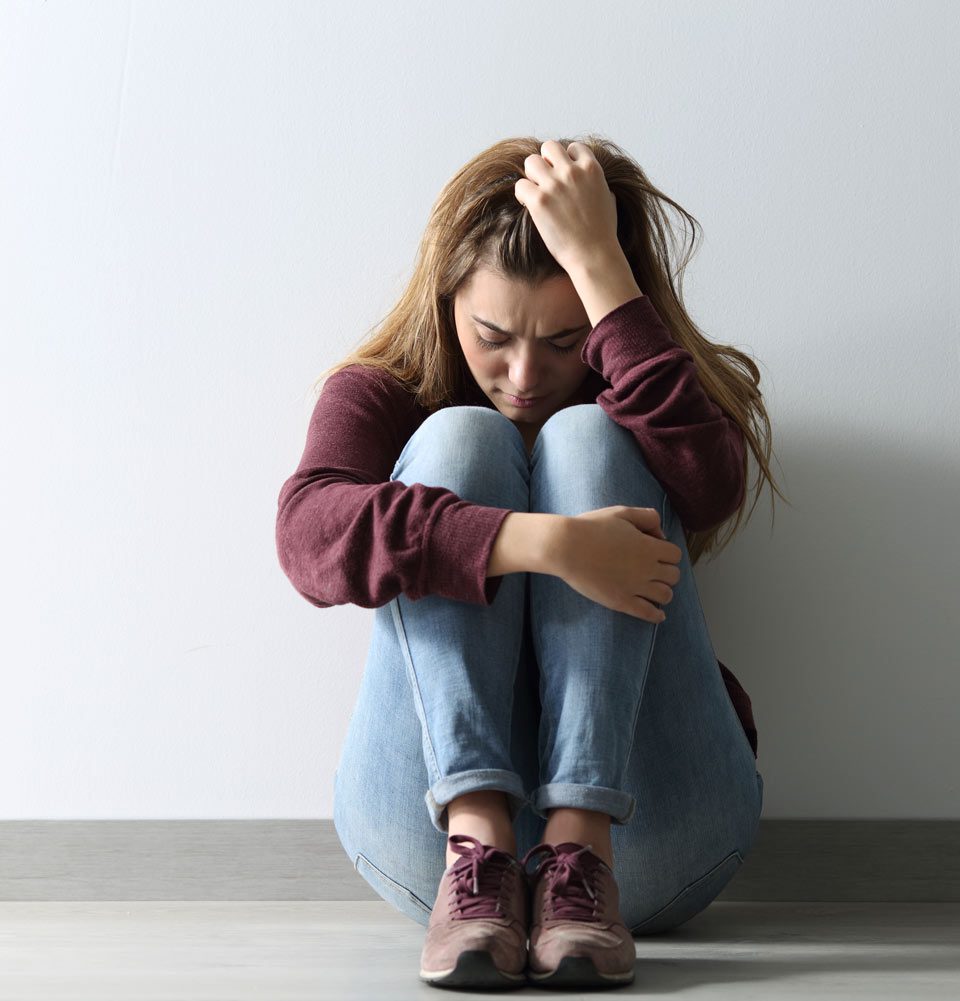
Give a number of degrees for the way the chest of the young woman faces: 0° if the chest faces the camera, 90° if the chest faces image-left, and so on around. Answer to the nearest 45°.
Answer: approximately 0°
